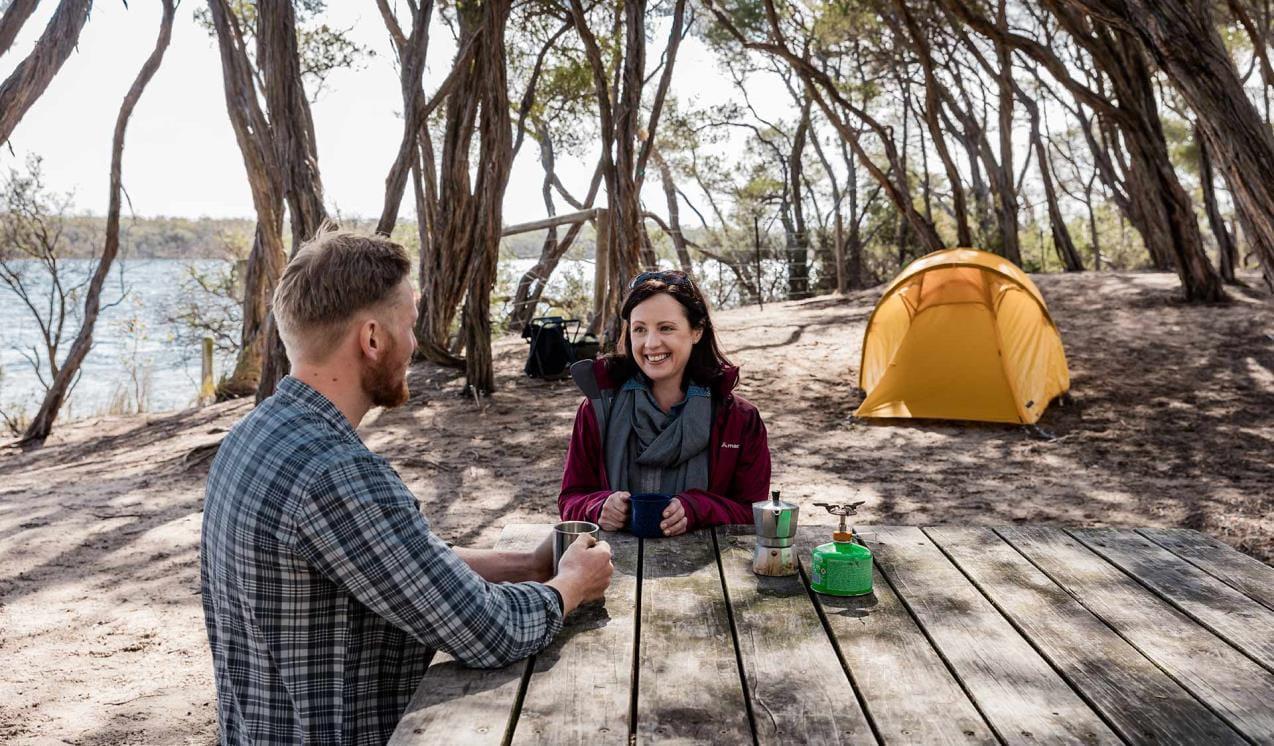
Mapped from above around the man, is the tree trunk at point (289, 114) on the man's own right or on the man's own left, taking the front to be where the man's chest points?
on the man's own left

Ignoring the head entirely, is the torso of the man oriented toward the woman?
yes

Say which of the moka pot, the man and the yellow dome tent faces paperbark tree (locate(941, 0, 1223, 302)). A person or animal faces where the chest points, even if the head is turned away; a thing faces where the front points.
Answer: the man

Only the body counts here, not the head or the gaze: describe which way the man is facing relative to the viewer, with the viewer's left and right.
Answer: facing away from the viewer and to the right of the viewer

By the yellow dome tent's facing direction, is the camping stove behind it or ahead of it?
ahead

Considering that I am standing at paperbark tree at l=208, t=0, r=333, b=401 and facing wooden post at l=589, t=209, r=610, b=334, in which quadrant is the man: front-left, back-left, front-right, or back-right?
back-right

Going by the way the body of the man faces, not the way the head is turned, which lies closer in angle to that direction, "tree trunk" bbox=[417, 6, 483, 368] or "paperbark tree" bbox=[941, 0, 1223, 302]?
the paperbark tree

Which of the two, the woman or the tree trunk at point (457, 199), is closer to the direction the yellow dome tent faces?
the woman

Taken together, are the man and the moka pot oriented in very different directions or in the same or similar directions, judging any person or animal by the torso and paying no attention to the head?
very different directions

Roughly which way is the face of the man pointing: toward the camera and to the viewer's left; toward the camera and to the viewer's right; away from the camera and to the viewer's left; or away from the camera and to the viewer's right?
away from the camera and to the viewer's right

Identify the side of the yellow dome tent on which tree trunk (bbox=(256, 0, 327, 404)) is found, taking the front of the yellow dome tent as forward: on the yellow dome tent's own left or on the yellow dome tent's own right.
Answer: on the yellow dome tent's own right

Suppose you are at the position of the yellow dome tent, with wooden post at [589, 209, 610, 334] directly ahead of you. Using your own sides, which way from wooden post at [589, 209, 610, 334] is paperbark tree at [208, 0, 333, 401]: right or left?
left
